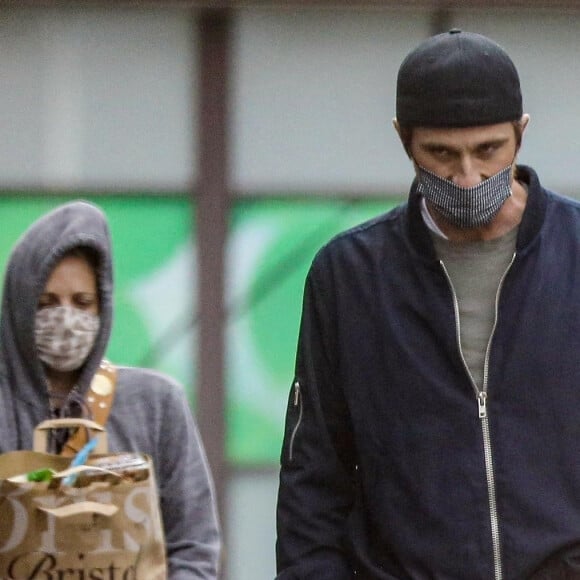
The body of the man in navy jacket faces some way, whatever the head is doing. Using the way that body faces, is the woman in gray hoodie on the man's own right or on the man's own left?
on the man's own right

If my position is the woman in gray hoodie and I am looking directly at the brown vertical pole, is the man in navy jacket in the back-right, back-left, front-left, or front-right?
back-right

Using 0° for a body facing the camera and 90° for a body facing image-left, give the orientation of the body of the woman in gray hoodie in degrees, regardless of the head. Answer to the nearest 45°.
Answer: approximately 0°

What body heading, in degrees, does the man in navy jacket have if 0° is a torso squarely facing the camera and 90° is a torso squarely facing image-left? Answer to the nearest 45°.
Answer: approximately 0°

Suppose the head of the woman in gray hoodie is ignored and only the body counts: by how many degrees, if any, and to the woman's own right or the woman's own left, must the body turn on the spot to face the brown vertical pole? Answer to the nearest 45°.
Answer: approximately 180°

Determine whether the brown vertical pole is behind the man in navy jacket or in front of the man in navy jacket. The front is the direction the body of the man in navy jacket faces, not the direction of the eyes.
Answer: behind

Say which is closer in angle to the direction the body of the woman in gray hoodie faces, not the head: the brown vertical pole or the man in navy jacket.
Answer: the man in navy jacket

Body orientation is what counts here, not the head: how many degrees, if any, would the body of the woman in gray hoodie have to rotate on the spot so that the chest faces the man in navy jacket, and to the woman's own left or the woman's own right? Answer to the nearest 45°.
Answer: approximately 45° to the woman's own left
